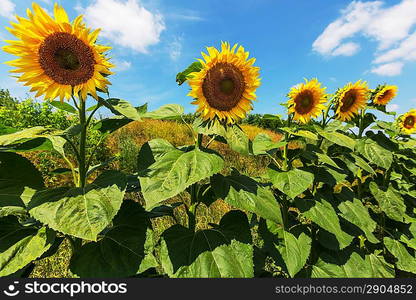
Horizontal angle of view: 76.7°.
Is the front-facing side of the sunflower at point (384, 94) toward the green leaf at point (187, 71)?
no

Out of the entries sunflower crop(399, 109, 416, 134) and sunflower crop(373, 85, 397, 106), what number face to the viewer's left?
0

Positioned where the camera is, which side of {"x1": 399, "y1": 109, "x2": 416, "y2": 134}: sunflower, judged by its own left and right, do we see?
front

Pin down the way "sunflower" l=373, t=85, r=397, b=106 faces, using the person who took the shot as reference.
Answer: facing the viewer and to the right of the viewer

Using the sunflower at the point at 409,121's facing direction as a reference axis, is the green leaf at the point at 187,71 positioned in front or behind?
in front

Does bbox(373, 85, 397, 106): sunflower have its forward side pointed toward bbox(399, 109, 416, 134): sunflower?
no
